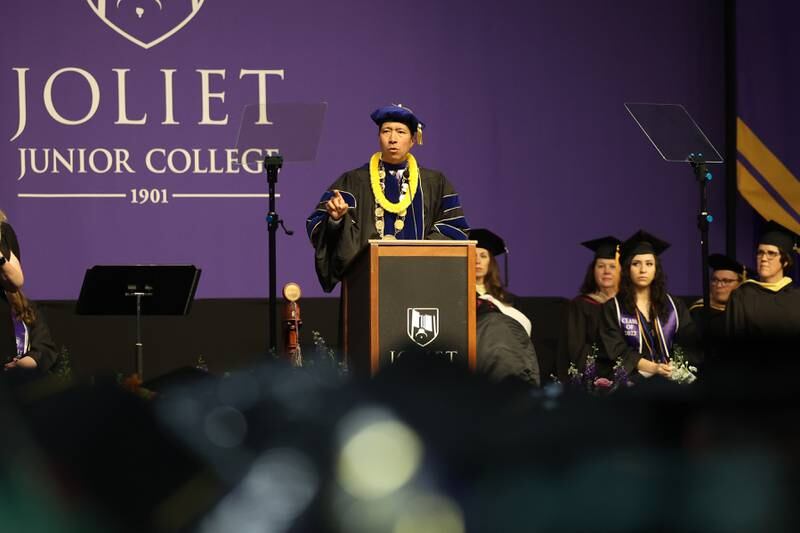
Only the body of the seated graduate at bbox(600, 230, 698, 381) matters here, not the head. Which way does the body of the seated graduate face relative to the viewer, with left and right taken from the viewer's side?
facing the viewer

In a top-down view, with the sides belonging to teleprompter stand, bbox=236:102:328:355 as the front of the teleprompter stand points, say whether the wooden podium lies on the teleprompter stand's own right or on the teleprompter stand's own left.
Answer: on the teleprompter stand's own right

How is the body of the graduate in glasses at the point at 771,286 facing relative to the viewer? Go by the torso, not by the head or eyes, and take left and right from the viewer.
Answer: facing the viewer and to the left of the viewer

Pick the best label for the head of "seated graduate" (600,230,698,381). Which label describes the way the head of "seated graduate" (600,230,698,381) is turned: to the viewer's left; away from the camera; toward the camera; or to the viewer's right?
toward the camera

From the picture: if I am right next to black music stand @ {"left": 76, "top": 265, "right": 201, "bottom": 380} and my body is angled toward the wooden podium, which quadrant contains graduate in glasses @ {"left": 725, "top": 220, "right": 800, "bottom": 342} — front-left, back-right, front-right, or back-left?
front-left

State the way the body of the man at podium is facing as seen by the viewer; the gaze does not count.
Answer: toward the camera

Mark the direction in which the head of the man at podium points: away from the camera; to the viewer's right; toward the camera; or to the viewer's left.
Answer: toward the camera

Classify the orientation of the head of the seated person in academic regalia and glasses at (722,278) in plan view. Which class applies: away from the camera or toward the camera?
toward the camera

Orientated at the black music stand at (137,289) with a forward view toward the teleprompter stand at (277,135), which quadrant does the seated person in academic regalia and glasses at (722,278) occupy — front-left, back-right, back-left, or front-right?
front-left

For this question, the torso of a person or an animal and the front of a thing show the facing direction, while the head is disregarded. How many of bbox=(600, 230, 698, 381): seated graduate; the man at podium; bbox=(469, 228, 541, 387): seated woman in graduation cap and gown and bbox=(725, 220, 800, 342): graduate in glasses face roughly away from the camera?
0

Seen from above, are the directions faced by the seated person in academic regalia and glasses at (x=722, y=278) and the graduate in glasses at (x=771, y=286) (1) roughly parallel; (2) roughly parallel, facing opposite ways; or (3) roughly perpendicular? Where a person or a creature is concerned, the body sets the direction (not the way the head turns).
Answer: roughly parallel

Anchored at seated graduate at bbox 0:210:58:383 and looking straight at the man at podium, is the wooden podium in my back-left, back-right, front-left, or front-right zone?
front-right

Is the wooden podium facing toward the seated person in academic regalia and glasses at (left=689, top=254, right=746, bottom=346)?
no

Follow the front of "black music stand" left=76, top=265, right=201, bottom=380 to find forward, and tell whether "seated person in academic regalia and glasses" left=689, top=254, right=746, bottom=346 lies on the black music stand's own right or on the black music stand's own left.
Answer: on the black music stand's own right

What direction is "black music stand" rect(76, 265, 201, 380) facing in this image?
away from the camera

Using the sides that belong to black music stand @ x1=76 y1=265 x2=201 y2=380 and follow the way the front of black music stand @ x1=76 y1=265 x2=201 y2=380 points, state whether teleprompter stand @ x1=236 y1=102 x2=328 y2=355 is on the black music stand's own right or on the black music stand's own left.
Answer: on the black music stand's own right

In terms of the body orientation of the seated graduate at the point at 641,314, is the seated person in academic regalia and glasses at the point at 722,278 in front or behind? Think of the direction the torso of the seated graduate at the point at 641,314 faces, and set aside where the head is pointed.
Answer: behind
